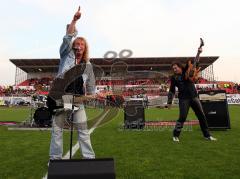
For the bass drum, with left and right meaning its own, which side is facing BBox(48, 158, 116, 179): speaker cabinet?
front

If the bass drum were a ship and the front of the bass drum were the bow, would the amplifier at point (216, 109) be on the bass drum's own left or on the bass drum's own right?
on the bass drum's own left

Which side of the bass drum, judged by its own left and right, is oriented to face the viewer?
front

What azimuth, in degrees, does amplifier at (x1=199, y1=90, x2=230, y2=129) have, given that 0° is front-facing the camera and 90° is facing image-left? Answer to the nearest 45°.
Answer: approximately 0°

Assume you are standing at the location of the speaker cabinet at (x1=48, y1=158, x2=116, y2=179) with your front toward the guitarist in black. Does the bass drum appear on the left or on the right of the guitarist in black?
left

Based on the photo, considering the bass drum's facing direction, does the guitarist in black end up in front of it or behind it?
in front

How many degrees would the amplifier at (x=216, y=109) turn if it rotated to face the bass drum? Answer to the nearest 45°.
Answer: approximately 90° to its right

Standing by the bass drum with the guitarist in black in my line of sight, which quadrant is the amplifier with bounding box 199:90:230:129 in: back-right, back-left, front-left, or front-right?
front-left

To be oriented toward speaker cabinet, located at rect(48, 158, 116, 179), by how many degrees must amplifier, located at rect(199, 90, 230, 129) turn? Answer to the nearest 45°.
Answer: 0° — it already faces it

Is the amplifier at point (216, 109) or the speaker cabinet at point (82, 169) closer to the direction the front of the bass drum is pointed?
the speaker cabinet

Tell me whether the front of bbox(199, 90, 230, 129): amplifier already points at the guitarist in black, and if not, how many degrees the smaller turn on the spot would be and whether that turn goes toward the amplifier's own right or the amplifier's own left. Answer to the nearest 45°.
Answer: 0° — it already faces them

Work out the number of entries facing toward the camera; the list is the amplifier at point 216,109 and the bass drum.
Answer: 2
